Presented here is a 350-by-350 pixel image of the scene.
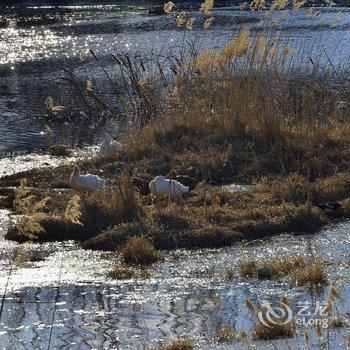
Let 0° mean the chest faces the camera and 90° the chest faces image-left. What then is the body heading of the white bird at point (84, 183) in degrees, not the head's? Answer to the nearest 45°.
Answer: approximately 90°

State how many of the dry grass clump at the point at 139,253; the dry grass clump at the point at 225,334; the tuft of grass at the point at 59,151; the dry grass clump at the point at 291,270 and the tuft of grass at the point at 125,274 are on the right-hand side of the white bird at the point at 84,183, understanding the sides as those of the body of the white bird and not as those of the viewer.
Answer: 1

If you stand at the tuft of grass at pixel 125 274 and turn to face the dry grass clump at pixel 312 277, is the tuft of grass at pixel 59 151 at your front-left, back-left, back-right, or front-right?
back-left

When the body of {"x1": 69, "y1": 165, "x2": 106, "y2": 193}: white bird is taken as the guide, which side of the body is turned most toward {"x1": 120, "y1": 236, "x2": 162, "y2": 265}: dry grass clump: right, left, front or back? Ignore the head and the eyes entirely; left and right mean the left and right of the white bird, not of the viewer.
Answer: left

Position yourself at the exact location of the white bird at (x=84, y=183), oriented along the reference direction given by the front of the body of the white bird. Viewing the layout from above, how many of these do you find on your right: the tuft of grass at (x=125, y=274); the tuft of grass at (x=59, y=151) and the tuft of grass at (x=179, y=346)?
1

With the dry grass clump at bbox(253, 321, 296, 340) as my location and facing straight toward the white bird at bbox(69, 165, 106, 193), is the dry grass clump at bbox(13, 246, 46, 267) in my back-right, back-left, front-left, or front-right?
front-left

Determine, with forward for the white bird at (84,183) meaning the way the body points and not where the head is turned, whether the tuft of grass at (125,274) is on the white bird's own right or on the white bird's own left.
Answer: on the white bird's own left

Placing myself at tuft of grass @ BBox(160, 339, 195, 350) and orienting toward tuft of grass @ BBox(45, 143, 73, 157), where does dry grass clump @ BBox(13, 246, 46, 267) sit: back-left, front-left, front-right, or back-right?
front-left
